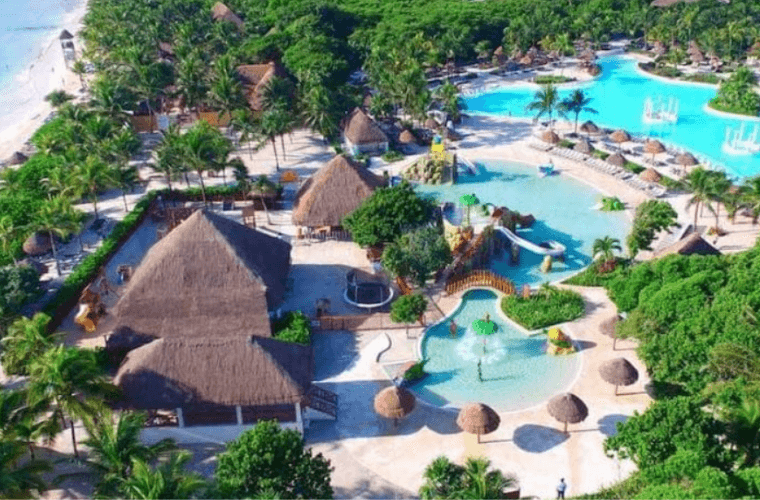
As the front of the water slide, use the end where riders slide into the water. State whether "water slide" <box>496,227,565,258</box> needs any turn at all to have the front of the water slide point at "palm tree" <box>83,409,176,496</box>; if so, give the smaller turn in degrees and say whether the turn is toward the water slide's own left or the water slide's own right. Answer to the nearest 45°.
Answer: approximately 135° to the water slide's own right

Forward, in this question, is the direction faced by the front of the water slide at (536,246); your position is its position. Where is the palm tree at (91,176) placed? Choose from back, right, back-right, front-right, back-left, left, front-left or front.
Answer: back

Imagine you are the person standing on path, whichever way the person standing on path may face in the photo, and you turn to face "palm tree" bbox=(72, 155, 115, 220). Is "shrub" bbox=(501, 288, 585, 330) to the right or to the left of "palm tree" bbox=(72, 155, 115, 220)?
right

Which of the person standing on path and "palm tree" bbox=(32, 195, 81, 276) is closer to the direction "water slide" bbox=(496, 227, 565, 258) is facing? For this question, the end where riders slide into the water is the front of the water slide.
the person standing on path

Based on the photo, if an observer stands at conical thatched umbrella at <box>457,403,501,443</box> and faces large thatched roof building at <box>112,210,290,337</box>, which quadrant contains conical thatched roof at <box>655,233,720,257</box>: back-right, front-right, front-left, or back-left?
back-right

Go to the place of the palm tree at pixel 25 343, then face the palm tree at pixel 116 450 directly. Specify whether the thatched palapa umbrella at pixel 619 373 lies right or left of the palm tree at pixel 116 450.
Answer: left

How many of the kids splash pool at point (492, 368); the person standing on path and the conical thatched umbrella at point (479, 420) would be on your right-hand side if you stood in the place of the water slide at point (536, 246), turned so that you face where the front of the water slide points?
3

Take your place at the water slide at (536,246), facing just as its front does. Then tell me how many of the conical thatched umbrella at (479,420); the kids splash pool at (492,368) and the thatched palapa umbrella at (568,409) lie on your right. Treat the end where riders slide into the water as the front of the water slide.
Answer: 3

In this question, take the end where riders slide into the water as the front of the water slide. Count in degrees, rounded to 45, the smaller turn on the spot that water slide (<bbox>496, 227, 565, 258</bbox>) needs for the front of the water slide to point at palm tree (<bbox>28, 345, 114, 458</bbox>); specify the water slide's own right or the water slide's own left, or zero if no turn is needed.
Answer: approximately 135° to the water slide's own right

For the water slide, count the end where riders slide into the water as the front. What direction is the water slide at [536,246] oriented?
to the viewer's right

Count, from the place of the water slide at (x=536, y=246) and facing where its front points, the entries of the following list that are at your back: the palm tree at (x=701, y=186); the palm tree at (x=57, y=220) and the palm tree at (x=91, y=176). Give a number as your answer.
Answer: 2

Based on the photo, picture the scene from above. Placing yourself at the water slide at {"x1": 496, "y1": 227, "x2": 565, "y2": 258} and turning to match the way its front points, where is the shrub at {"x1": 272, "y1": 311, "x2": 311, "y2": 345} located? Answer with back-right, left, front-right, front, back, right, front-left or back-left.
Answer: back-right
